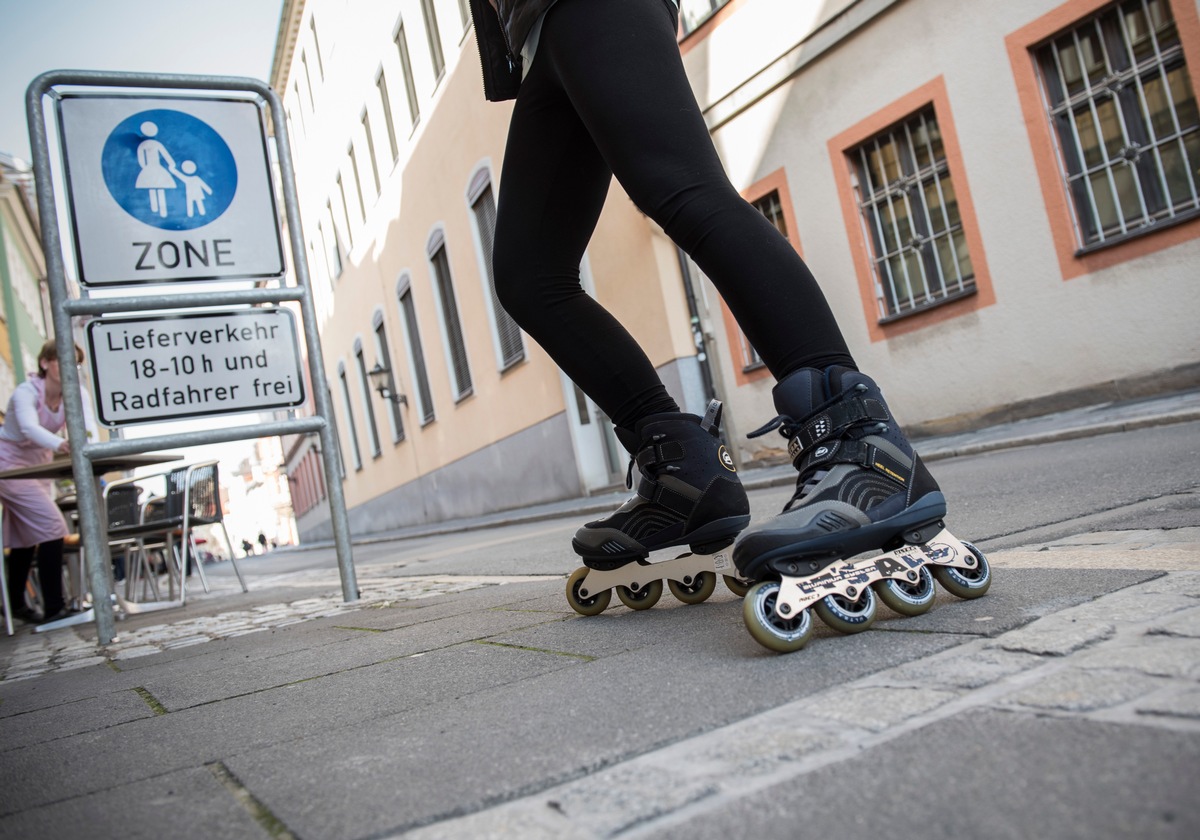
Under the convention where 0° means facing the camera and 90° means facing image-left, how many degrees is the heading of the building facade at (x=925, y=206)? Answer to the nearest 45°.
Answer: approximately 45°

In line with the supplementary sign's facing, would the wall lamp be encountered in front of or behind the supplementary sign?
behind

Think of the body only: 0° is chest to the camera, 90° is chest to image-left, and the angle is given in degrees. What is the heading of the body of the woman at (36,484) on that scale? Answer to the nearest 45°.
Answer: approximately 315°

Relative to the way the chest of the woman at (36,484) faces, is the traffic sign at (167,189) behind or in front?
in front

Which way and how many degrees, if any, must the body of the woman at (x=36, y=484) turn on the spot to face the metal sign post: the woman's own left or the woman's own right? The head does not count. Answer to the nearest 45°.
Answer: approximately 45° to the woman's own right

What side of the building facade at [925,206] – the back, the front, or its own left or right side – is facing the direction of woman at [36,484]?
front

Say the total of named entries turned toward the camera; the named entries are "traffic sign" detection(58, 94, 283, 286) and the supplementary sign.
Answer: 2

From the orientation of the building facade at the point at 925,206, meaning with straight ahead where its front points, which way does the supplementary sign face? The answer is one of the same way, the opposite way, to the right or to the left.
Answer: to the left

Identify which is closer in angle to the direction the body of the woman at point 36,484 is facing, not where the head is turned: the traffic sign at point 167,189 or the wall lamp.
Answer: the traffic sign

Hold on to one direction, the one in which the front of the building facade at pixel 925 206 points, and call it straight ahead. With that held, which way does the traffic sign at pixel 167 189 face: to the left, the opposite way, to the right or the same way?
to the left
